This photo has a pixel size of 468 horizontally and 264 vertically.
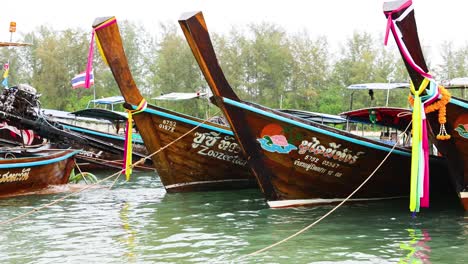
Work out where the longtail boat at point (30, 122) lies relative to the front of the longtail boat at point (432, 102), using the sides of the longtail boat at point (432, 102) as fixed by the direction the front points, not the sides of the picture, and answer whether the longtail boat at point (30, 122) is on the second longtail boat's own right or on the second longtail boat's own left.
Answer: on the second longtail boat's own right

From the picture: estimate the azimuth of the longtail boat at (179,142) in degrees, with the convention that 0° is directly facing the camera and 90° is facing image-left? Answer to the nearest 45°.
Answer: approximately 45°

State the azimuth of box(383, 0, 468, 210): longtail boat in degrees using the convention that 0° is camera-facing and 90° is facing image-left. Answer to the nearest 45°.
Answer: approximately 45°

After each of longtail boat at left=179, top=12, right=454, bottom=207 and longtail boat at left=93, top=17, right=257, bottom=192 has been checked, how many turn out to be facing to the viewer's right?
0

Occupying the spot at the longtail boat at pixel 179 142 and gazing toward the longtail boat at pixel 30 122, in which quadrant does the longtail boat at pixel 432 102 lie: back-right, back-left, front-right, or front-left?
back-left
